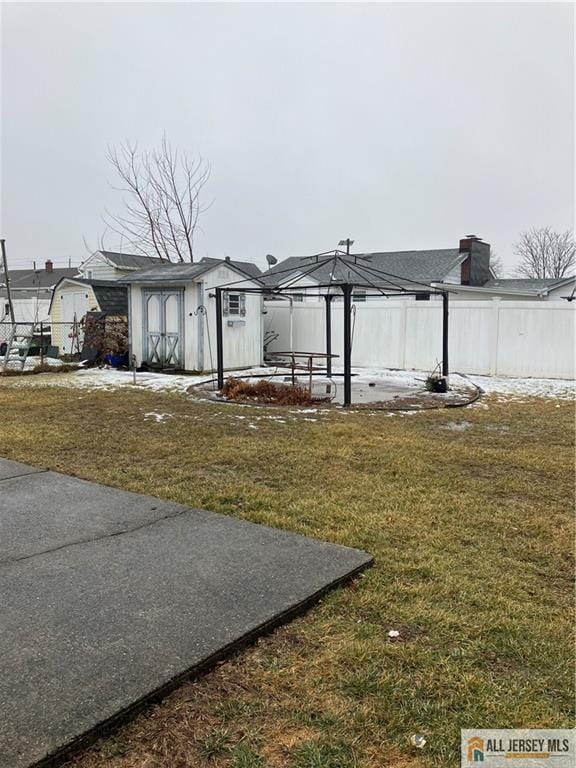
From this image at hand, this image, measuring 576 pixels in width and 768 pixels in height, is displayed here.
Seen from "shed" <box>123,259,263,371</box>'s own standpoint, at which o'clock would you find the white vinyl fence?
The white vinyl fence is roughly at 8 o'clock from the shed.

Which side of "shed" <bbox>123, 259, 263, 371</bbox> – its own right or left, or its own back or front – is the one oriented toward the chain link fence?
right

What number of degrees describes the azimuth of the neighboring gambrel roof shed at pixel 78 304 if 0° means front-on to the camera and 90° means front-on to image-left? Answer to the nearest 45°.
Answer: approximately 45°

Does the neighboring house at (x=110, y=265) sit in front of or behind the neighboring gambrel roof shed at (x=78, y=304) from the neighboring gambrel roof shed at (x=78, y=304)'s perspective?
behind

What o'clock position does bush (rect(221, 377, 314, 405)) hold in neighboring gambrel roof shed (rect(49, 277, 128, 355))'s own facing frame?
The bush is roughly at 10 o'clock from the neighboring gambrel roof shed.

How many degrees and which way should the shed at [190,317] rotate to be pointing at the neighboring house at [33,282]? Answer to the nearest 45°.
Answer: approximately 135° to its right

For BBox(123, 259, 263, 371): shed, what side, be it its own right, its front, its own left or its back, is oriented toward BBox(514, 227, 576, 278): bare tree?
back

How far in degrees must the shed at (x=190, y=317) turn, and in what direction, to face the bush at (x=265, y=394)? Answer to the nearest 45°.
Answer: approximately 45° to its left

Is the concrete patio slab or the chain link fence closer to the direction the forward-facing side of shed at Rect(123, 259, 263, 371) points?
the concrete patio slab
